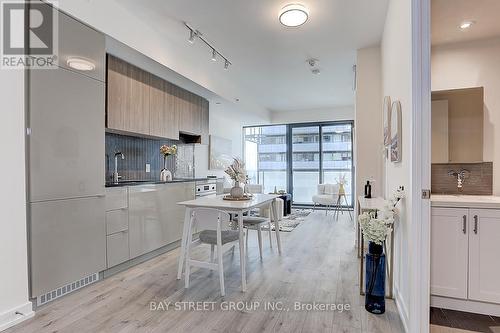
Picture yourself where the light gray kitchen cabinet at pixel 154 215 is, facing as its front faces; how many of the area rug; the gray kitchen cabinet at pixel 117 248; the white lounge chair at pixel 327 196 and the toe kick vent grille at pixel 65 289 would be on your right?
2

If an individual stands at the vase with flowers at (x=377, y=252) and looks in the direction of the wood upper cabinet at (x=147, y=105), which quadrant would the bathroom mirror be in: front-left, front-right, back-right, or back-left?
back-right

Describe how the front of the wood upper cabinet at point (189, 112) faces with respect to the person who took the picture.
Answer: facing the viewer and to the right of the viewer

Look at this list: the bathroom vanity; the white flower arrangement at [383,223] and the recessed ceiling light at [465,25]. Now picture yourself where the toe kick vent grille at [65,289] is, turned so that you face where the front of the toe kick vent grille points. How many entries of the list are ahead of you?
3

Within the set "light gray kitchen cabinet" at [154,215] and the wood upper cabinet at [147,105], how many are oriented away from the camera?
0

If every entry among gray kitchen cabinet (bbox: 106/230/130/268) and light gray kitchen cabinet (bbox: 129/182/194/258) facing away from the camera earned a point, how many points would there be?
0

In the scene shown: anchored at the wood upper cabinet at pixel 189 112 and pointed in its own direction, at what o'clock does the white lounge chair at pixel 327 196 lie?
The white lounge chair is roughly at 10 o'clock from the wood upper cabinet.

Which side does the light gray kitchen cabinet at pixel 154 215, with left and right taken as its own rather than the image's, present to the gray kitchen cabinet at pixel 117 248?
right

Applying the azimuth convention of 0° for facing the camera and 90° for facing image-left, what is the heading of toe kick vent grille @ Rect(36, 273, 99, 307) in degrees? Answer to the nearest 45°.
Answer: approximately 315°

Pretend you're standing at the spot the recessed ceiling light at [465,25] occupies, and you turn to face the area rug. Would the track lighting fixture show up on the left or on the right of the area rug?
left

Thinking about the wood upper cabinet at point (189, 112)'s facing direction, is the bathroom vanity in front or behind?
in front
